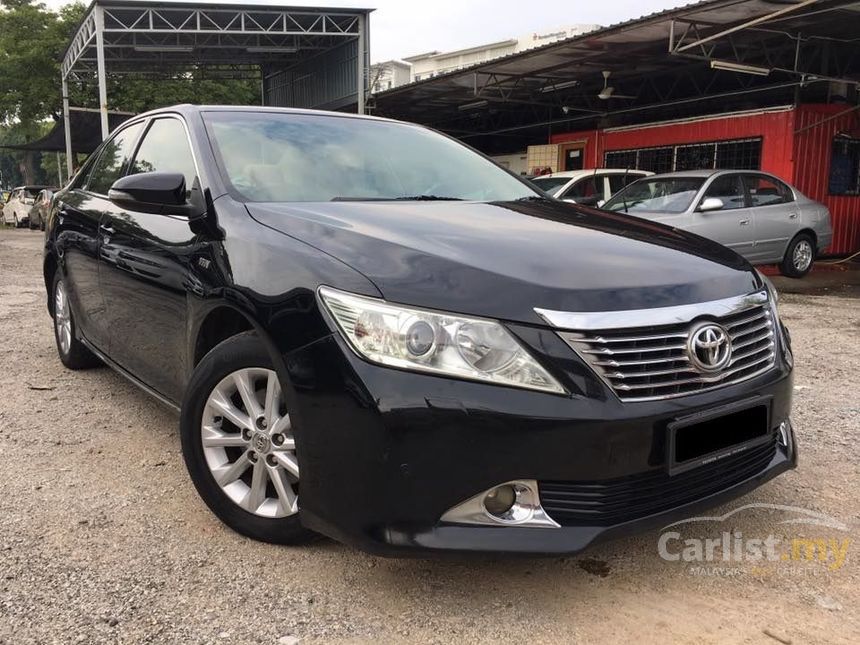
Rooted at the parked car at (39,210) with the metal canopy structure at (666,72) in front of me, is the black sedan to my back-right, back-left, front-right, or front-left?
front-right

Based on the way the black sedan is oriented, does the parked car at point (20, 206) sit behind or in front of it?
behind

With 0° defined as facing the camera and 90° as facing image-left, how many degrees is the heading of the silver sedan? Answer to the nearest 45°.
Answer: approximately 45°

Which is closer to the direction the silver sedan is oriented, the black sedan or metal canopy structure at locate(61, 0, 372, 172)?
the black sedan

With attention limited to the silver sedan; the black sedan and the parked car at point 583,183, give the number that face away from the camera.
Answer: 0

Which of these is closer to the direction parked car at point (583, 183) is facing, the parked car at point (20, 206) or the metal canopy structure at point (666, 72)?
the parked car

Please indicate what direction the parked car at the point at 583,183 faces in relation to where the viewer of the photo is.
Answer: facing the viewer and to the left of the viewer

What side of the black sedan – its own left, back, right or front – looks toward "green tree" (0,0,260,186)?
back

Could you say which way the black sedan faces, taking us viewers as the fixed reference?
facing the viewer and to the right of the viewer

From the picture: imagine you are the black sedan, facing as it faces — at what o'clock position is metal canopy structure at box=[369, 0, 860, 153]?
The metal canopy structure is roughly at 8 o'clock from the black sedan.

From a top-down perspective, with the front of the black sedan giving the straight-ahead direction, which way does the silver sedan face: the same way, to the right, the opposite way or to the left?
to the right

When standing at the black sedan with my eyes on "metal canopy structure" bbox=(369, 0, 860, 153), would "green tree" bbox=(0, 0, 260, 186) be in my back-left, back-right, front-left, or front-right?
front-left

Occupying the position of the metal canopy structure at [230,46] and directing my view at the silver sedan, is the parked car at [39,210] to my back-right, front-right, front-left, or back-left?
back-right

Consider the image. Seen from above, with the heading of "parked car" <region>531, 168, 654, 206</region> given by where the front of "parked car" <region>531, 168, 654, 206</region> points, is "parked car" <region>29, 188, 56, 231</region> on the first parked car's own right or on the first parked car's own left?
on the first parked car's own right
